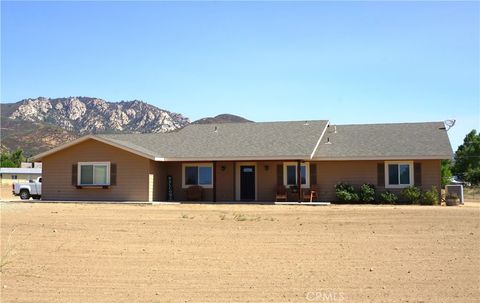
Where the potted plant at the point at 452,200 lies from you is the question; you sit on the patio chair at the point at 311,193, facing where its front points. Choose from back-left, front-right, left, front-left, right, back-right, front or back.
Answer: back-left

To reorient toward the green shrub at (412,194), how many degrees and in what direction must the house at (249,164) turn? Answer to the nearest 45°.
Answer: approximately 90° to its left

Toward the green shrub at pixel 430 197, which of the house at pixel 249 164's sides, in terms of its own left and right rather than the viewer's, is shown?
left

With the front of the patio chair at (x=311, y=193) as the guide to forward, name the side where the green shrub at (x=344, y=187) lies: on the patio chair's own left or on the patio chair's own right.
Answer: on the patio chair's own left

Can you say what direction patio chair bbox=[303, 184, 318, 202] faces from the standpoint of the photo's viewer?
facing the viewer and to the left of the viewer

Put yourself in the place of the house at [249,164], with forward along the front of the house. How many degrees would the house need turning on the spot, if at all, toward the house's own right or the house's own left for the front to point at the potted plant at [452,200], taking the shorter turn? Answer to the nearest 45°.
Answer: approximately 90° to the house's own left

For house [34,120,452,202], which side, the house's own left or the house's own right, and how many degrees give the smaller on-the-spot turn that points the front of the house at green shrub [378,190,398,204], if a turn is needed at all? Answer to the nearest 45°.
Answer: approximately 90° to the house's own left

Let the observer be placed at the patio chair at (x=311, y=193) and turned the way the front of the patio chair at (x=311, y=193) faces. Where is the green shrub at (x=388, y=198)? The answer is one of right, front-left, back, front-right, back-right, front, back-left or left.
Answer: back-left

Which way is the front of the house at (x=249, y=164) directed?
toward the camera

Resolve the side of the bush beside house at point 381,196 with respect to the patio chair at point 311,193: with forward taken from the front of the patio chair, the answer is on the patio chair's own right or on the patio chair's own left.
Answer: on the patio chair's own left

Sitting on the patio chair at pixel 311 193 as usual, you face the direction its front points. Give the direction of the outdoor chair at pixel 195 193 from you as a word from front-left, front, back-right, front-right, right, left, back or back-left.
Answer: front-right

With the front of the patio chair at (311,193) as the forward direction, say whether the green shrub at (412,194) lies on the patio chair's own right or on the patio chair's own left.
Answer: on the patio chair's own left
